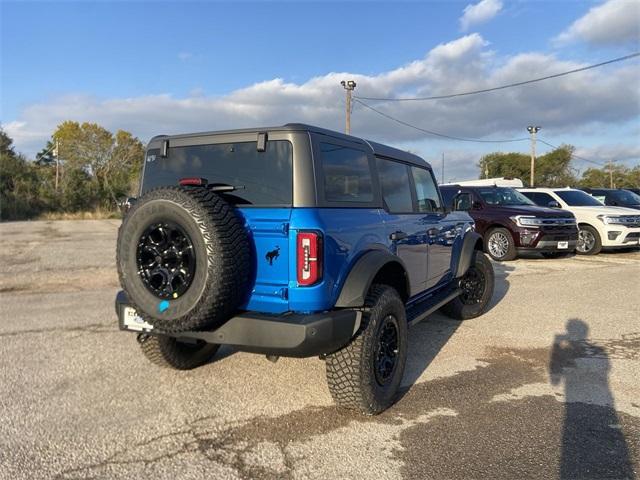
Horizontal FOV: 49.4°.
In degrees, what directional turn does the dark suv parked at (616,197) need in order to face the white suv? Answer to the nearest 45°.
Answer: approximately 45° to its right

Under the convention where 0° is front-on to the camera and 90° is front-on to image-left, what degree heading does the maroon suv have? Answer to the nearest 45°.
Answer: approximately 315°

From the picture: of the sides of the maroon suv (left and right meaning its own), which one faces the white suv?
left

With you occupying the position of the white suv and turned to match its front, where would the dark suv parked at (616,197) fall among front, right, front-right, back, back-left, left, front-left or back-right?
back-left

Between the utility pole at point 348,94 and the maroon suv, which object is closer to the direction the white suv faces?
the maroon suv

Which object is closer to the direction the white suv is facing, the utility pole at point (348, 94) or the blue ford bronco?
the blue ford bronco

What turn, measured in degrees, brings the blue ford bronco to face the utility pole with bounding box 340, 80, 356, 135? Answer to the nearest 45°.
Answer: approximately 45° to its left

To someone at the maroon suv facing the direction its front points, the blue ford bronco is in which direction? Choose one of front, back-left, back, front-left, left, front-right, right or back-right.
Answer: front-right
